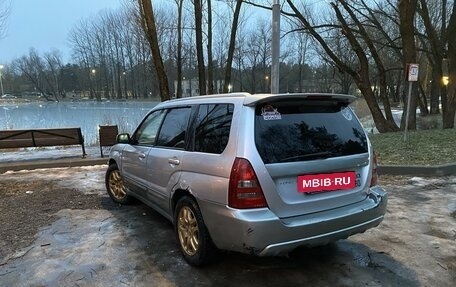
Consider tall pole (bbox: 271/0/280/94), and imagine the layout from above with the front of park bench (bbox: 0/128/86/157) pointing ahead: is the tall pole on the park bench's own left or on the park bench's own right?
on the park bench's own right

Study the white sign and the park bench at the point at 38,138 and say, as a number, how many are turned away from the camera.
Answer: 1

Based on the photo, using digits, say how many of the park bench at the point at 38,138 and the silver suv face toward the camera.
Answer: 0

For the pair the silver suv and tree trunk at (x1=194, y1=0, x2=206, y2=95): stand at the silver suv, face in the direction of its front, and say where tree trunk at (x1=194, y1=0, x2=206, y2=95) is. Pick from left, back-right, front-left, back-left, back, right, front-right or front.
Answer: front-right

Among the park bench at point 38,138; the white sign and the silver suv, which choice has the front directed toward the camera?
the white sign

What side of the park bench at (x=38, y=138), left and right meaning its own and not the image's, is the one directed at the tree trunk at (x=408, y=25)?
right

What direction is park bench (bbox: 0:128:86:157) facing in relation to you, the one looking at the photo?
facing away from the viewer

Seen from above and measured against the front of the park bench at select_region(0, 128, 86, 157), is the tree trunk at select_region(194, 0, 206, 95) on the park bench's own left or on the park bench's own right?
on the park bench's own right

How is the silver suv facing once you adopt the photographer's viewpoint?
facing away from the viewer and to the left of the viewer

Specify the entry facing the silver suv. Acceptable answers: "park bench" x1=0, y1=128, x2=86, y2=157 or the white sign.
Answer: the white sign

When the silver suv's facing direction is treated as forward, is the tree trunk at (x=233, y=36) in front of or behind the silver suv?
in front
